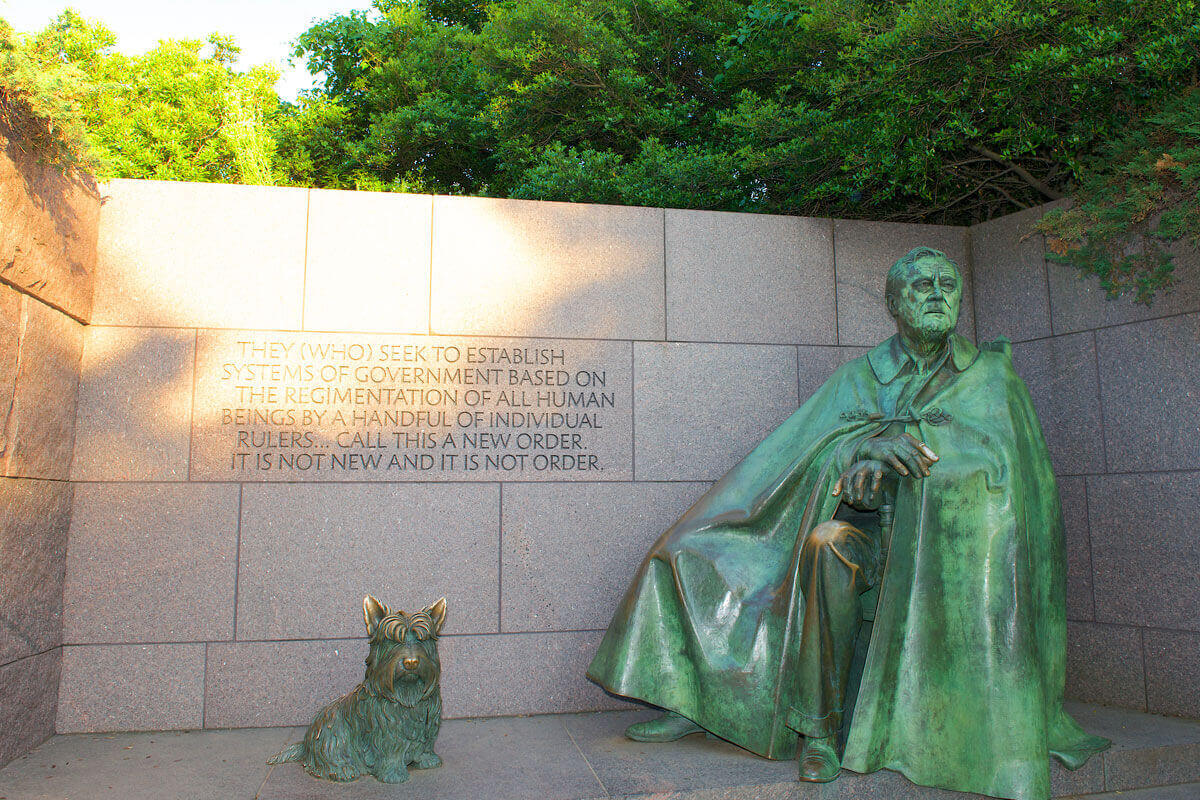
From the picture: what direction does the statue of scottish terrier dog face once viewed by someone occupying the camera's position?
facing the viewer and to the right of the viewer

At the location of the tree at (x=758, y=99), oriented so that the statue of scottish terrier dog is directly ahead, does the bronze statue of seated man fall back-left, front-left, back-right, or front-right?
front-left

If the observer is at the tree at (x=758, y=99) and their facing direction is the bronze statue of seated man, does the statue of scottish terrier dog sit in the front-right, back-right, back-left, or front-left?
front-right

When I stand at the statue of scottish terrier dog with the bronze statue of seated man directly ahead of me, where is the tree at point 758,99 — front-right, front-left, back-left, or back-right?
front-left

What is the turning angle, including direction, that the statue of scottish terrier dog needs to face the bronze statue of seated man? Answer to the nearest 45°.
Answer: approximately 45° to its left
